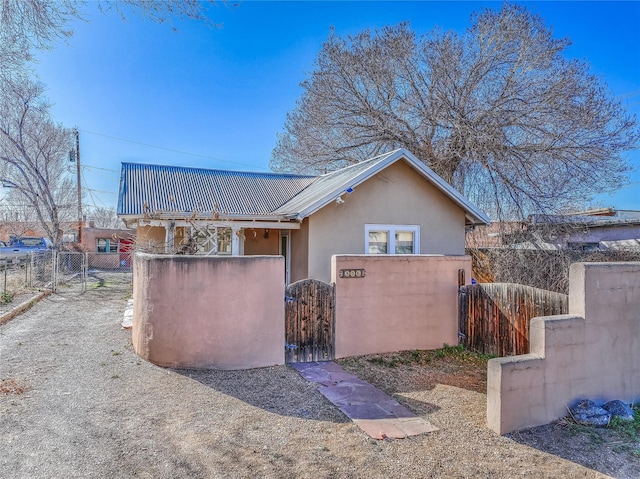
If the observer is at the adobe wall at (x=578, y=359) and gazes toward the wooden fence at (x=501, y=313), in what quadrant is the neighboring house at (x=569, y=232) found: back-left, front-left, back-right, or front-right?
front-right

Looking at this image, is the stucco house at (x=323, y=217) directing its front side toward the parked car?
no

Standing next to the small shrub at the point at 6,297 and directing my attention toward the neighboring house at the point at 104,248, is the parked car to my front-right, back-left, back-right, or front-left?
front-left

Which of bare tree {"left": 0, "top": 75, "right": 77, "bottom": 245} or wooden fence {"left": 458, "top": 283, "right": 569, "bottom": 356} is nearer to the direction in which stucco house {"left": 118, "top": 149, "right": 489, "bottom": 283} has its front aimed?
the wooden fence

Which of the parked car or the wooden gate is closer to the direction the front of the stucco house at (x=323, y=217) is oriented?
the wooden gate

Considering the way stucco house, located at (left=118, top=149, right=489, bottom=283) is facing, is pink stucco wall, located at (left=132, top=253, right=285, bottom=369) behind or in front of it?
in front

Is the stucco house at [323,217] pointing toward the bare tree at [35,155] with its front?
no

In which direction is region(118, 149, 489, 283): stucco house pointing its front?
toward the camera

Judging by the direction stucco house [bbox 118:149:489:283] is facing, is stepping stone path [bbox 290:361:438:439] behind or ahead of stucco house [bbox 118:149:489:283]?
ahead

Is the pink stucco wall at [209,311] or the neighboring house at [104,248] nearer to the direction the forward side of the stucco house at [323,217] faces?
the pink stucco wall

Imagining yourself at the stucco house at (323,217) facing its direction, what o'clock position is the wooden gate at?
The wooden gate is roughly at 12 o'clock from the stucco house.

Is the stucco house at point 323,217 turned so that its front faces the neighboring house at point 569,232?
no

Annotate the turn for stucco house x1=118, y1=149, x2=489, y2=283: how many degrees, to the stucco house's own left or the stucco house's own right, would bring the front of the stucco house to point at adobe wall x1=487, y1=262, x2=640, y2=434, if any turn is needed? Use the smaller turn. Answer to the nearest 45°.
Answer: approximately 45° to the stucco house's own left

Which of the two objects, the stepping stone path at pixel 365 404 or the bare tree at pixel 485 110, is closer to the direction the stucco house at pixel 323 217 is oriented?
the stepping stone path

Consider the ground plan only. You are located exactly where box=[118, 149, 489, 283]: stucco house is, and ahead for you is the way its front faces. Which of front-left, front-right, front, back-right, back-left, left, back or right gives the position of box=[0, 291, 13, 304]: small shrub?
right

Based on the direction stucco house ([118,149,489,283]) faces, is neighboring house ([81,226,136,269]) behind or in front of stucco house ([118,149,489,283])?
behind

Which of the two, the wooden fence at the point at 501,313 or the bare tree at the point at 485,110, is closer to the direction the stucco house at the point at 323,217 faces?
the wooden fence

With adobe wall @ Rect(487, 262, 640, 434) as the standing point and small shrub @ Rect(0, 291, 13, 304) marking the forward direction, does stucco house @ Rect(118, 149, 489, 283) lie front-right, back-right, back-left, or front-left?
front-right

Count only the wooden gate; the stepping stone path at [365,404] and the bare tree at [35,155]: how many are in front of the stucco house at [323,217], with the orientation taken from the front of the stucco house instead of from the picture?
2
